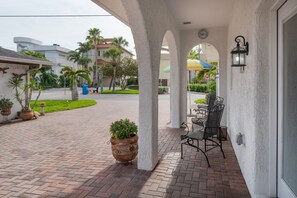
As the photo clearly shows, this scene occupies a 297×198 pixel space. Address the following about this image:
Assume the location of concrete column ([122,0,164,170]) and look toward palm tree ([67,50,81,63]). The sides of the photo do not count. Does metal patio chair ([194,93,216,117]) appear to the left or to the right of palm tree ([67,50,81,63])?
right

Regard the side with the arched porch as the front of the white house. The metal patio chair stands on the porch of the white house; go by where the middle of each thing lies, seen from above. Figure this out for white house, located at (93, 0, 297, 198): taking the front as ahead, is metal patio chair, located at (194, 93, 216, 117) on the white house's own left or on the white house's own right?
on the white house's own right

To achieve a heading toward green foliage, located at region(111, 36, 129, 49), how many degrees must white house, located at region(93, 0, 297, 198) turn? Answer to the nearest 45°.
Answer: approximately 90° to its right

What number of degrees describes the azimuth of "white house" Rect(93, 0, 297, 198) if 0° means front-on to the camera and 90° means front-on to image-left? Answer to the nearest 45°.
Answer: approximately 90°

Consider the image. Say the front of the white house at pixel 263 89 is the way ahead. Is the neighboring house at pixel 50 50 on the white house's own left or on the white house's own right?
on the white house's own right
